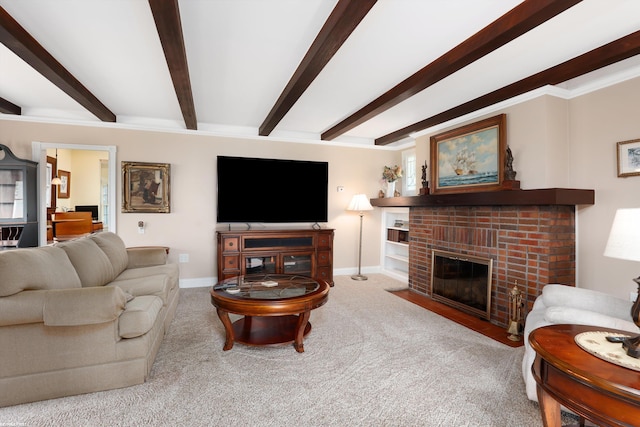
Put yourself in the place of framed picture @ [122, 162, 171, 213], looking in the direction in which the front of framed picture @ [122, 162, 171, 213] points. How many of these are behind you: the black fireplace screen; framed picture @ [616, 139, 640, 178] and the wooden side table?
0

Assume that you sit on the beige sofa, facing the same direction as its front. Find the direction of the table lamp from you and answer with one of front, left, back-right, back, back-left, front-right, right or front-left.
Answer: front-right

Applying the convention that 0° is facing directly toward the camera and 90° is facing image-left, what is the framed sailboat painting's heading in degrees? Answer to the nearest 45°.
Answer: approximately 45°

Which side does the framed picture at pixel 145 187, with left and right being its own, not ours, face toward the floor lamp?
left

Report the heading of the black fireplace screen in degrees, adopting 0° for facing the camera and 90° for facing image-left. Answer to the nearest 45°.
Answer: approximately 45°

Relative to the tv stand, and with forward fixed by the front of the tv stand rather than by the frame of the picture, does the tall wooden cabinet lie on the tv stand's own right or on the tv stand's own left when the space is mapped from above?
on the tv stand's own right

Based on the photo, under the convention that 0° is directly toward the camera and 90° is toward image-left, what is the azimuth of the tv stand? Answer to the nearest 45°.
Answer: approximately 0°

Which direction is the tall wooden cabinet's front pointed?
toward the camera

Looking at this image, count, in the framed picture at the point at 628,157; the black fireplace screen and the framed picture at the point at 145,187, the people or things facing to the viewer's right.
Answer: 0

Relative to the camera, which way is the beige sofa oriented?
to the viewer's right

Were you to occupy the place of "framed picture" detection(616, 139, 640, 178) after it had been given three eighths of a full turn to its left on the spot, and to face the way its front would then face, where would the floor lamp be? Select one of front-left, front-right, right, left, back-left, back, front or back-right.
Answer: back

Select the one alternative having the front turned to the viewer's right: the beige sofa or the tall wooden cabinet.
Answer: the beige sofa

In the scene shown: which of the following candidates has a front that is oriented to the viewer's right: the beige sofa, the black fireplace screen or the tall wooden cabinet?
the beige sofa

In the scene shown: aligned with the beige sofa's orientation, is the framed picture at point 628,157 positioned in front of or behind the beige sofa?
in front

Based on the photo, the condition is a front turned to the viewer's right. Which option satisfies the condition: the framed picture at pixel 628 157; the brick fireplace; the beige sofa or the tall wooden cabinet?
the beige sofa
